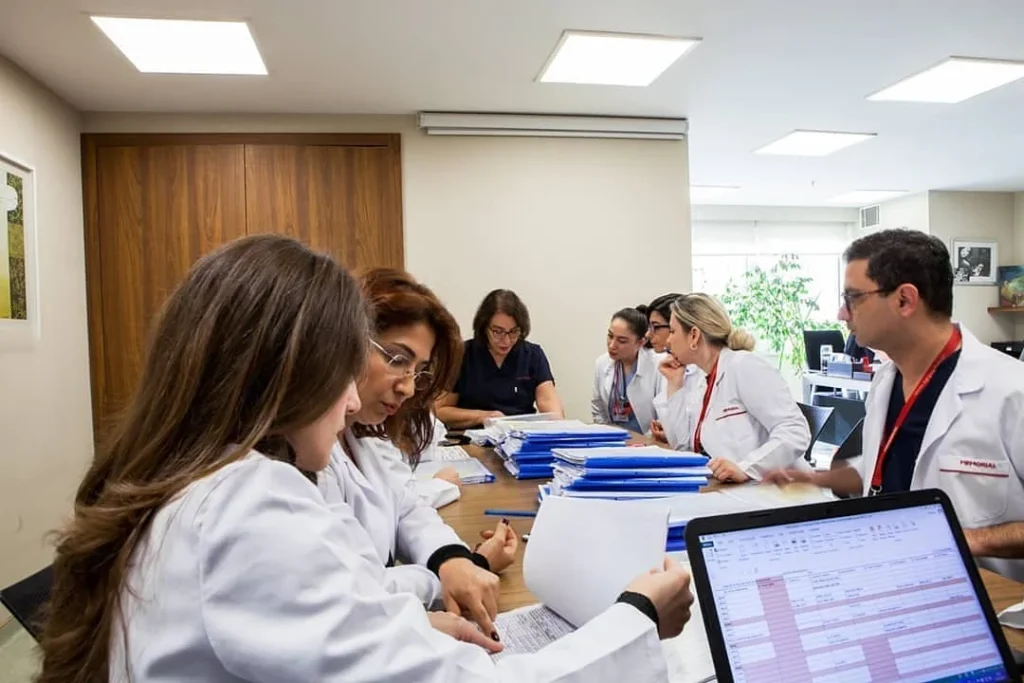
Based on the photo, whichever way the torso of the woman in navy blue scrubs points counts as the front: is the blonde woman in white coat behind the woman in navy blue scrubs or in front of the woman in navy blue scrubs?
in front

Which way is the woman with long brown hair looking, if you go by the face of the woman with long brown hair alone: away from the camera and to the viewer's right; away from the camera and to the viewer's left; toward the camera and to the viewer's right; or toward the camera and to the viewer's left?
away from the camera and to the viewer's right

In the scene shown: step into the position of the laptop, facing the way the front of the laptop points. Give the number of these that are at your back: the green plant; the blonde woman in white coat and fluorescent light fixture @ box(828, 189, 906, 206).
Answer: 3

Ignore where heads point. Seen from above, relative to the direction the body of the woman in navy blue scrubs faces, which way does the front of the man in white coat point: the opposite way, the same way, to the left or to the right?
to the right

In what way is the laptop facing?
toward the camera

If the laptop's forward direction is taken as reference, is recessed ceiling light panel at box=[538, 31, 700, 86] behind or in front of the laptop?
behind

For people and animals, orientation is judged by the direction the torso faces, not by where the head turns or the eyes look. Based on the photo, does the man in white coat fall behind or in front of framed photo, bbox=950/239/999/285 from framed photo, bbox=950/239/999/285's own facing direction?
in front

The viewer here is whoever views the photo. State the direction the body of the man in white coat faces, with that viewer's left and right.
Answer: facing the viewer and to the left of the viewer

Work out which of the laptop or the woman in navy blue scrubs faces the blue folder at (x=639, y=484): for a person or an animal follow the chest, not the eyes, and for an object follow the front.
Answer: the woman in navy blue scrubs

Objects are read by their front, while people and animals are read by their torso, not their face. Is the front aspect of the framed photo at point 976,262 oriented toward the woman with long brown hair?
yes

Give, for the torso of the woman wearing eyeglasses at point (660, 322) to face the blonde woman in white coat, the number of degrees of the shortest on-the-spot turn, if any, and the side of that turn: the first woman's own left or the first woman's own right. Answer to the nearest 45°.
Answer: approximately 45° to the first woman's own left

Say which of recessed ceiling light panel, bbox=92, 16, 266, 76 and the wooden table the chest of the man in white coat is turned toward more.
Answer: the wooden table

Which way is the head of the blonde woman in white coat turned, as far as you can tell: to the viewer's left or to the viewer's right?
to the viewer's left

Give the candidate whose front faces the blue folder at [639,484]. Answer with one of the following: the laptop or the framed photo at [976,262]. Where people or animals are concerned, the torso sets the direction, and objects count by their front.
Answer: the framed photo

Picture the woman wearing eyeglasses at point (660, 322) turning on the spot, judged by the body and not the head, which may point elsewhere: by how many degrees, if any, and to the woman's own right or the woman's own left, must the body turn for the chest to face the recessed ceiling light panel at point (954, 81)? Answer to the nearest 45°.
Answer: approximately 180°

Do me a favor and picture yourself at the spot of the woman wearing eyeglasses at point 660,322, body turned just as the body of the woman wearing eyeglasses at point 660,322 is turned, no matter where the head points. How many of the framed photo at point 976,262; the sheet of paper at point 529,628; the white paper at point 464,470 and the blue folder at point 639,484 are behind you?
1

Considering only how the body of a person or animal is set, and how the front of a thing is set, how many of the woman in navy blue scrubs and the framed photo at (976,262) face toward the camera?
2

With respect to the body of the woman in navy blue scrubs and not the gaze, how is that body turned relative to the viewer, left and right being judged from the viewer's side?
facing the viewer
